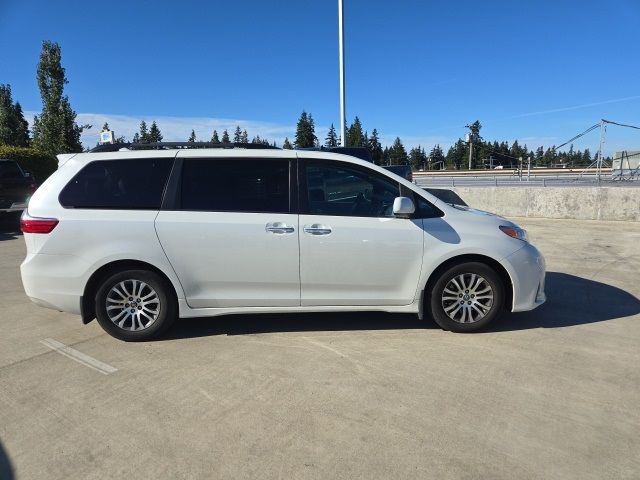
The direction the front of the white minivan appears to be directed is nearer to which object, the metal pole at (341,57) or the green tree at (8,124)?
the metal pole

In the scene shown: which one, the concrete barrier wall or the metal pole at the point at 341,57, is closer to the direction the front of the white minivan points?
the concrete barrier wall

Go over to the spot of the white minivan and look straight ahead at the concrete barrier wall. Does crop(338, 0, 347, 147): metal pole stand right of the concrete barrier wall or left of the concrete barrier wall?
left

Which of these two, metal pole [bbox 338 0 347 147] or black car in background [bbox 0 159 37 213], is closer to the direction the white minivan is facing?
the metal pole

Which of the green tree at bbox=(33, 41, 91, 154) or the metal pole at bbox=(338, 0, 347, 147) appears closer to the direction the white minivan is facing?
the metal pole

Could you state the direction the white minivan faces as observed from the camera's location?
facing to the right of the viewer

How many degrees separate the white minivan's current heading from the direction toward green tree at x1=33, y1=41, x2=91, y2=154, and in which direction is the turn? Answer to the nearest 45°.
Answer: approximately 135° to its left

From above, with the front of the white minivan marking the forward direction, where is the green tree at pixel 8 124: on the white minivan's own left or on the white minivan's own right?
on the white minivan's own left

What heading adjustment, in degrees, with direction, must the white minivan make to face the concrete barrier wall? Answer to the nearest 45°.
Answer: approximately 45° to its left

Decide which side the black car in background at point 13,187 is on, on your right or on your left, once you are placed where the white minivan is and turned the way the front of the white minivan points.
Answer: on your left

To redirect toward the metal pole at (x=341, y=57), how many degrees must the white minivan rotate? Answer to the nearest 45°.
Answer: approximately 90° to its left
